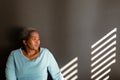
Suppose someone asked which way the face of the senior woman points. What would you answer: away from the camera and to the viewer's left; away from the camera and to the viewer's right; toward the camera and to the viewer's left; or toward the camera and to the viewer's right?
toward the camera and to the viewer's right

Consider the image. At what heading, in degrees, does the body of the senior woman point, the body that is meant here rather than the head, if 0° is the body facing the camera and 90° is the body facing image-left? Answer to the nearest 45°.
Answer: approximately 0°
